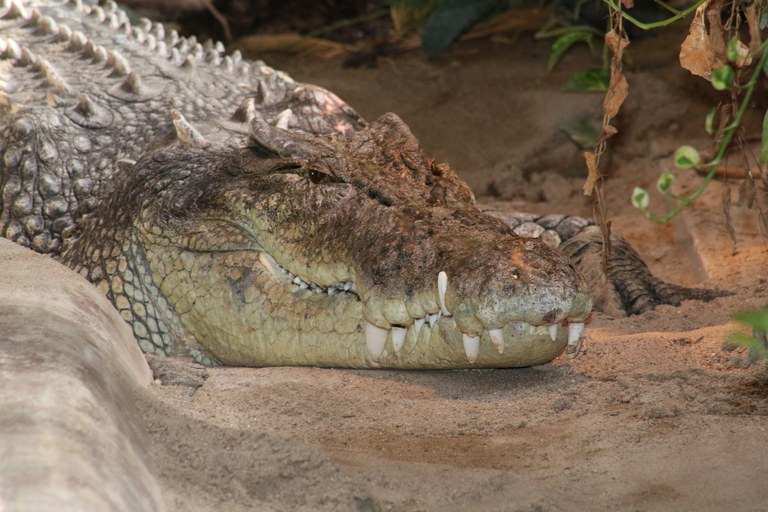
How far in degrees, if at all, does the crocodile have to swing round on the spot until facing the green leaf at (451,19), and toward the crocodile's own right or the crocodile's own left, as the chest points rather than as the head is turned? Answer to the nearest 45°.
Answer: approximately 135° to the crocodile's own left

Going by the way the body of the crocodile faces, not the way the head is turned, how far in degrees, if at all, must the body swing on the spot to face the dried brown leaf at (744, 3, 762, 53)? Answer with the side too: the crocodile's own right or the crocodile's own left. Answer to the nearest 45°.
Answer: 0° — it already faces it

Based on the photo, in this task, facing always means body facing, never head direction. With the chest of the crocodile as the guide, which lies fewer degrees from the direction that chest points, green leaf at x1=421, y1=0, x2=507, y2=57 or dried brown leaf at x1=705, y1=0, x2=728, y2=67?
the dried brown leaf

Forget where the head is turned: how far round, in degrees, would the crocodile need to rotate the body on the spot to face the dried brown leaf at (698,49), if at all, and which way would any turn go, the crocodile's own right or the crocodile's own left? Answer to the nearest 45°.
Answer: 0° — it already faces it

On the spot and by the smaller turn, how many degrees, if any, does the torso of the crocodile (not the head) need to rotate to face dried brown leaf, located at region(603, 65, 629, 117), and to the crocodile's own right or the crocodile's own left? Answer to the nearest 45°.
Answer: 0° — it already faces it

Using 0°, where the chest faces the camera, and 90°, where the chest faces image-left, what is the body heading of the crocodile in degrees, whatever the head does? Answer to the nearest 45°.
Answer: approximately 315°

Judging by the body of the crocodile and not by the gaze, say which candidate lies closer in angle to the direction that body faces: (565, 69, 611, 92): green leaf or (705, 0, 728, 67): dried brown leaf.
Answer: the dried brown leaf

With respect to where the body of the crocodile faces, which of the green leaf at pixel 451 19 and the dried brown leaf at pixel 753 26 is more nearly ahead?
the dried brown leaf

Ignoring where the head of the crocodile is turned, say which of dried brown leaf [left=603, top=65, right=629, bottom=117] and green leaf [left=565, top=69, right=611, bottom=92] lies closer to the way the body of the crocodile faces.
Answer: the dried brown leaf

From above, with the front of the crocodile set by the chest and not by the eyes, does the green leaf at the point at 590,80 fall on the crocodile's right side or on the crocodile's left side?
on the crocodile's left side
